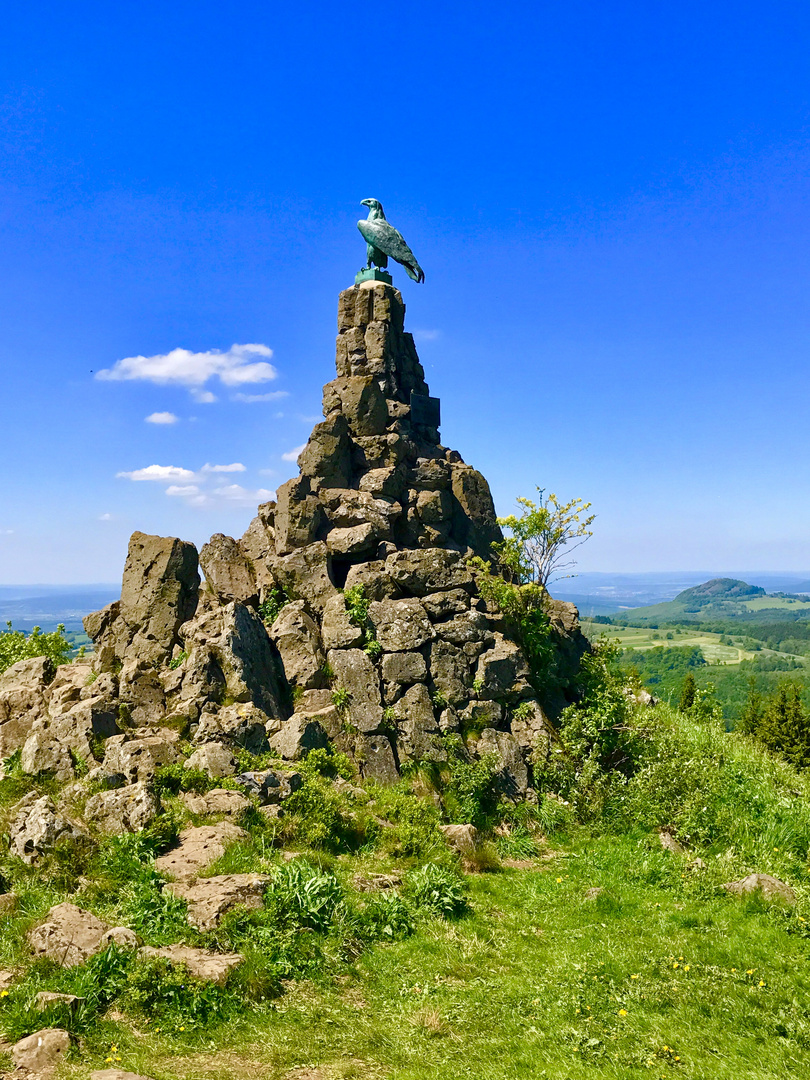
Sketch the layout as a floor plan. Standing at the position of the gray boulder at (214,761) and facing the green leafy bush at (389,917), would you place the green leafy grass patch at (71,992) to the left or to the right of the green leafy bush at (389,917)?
right

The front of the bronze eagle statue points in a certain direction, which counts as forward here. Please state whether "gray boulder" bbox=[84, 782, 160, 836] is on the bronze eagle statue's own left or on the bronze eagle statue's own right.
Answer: on the bronze eagle statue's own left

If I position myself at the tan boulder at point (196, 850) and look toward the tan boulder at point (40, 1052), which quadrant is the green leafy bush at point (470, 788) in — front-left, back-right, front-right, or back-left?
back-left

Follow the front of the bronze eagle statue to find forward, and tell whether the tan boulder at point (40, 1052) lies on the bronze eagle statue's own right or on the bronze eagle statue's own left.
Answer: on the bronze eagle statue's own left

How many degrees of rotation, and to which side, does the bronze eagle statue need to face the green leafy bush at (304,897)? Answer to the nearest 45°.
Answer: approximately 90° to its left

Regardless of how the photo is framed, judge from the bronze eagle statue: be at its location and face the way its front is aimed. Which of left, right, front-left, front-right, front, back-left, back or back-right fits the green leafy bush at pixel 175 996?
left

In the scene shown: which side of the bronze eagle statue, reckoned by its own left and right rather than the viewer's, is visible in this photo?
left
